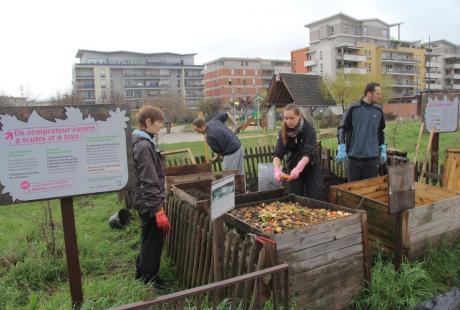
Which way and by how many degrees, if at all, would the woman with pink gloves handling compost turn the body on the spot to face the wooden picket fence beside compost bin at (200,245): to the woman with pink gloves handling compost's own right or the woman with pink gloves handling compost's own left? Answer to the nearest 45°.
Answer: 0° — they already face it

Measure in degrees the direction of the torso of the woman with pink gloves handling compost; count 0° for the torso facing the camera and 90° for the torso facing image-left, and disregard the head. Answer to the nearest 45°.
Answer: approximately 45°

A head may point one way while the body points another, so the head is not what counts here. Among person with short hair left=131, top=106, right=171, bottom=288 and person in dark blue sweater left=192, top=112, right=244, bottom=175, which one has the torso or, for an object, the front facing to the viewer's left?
the person in dark blue sweater

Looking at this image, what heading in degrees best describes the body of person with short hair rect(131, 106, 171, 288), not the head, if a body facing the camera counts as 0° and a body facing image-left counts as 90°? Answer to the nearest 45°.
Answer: approximately 270°

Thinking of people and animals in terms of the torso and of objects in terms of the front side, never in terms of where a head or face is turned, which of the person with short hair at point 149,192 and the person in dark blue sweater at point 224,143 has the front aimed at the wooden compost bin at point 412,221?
the person with short hair

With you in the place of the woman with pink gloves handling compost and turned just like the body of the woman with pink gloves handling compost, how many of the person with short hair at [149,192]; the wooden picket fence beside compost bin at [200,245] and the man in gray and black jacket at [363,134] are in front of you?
2

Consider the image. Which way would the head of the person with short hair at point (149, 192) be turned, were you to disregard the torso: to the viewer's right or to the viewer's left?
to the viewer's right
